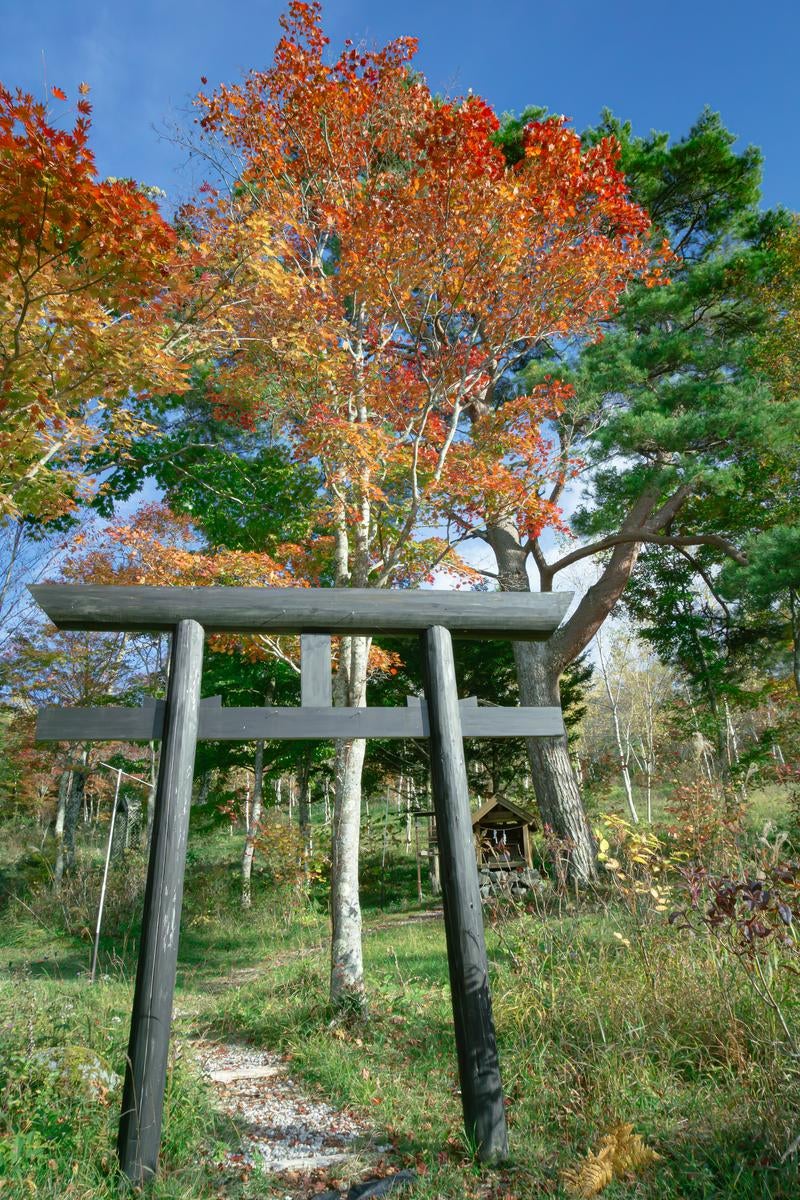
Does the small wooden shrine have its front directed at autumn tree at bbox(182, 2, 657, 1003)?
yes

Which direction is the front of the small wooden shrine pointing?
toward the camera

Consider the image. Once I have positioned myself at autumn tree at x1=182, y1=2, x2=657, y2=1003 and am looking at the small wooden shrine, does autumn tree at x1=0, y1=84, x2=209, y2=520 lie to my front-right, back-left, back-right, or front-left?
back-left

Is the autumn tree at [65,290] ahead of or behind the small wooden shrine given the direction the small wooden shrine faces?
ahead
